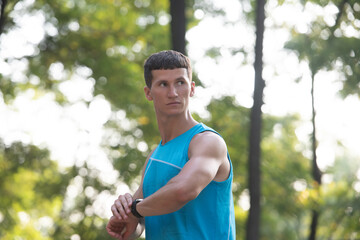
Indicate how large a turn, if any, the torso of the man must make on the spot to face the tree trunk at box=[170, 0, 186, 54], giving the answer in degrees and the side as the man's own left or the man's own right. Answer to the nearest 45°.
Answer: approximately 135° to the man's own right

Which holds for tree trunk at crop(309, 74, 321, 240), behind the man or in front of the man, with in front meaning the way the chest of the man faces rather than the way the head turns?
behind

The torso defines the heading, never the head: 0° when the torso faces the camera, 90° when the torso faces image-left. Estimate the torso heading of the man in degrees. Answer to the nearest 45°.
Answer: approximately 45°
